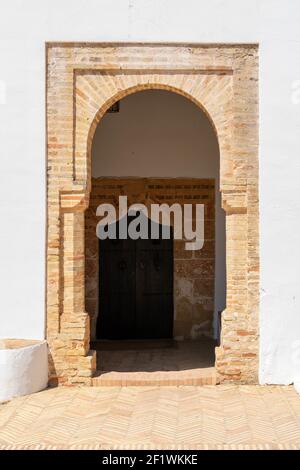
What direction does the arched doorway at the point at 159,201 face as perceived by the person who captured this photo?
facing the viewer

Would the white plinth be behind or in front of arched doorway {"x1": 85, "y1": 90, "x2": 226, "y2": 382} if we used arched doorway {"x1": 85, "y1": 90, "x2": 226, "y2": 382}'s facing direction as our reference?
in front
